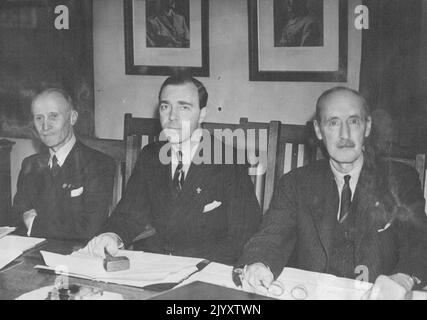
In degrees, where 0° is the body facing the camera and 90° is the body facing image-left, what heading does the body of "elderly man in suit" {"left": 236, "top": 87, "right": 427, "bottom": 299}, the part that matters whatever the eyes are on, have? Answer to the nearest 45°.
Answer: approximately 0°

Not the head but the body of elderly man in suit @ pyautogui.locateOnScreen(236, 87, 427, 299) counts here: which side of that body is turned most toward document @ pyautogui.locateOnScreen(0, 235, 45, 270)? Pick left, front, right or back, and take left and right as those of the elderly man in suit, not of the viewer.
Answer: right

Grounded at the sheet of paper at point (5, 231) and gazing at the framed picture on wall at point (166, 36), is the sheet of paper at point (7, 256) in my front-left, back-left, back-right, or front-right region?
back-right
